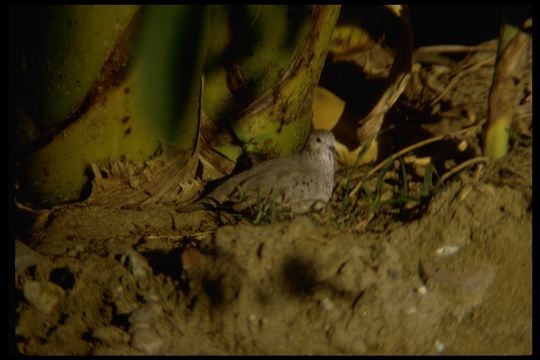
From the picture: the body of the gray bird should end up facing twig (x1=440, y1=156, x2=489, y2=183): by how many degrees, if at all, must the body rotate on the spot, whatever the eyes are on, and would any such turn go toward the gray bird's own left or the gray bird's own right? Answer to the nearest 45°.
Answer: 0° — it already faces it

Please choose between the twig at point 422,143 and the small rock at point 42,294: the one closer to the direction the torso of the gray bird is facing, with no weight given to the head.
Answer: the twig

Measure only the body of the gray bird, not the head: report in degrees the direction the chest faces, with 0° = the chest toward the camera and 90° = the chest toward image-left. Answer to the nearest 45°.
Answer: approximately 270°

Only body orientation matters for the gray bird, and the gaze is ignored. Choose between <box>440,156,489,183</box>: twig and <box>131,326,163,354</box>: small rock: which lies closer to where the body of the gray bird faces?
the twig

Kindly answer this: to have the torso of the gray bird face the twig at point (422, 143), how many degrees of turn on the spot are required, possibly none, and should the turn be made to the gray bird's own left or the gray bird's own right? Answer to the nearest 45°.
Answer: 0° — it already faces it

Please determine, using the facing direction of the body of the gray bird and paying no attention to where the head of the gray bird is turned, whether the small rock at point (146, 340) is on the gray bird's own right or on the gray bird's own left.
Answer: on the gray bird's own right

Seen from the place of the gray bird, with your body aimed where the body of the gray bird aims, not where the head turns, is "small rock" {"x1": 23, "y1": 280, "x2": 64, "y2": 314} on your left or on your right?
on your right
